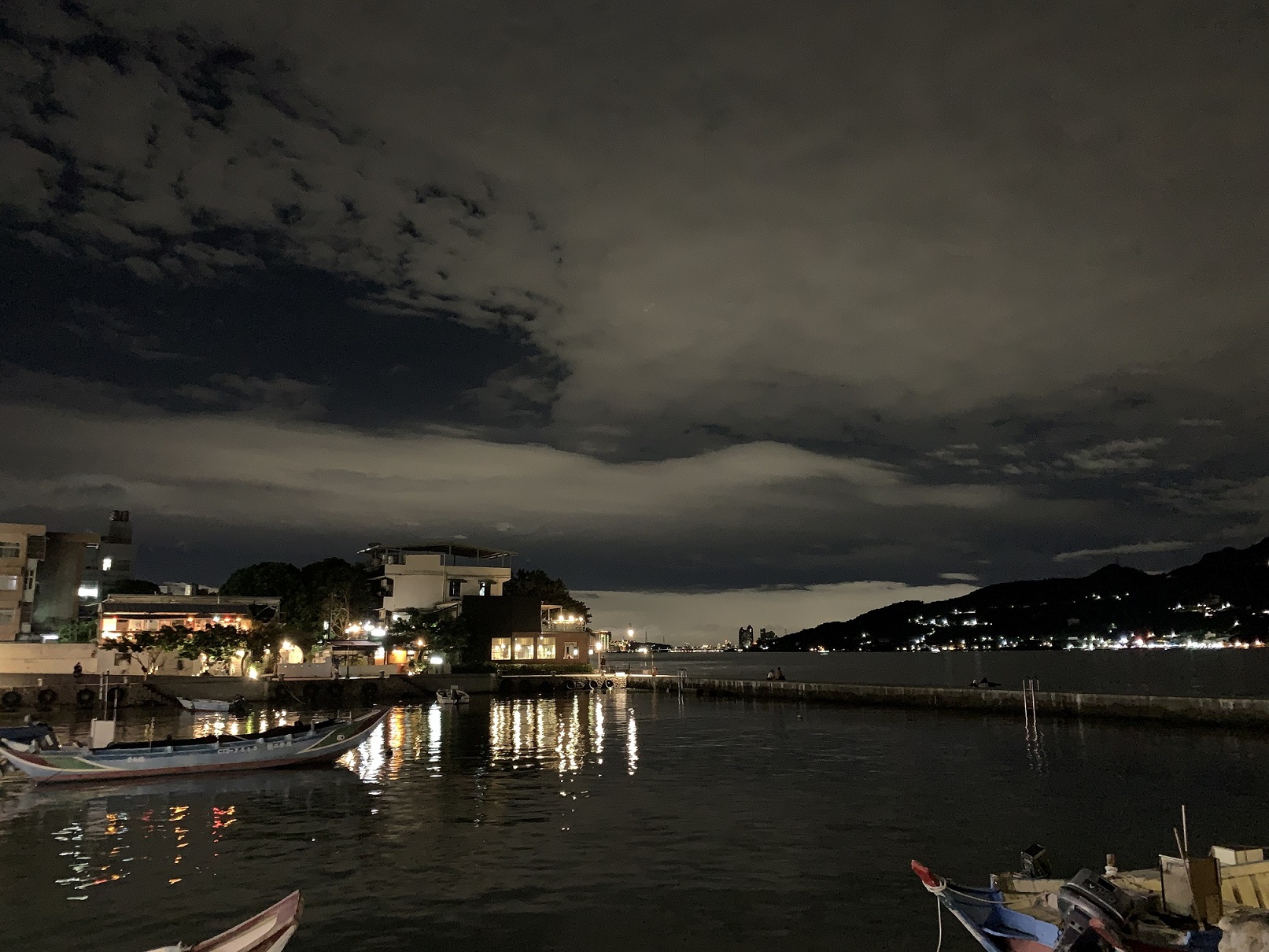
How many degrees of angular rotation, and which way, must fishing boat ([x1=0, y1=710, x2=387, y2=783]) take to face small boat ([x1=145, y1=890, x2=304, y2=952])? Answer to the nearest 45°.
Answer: approximately 90° to its right

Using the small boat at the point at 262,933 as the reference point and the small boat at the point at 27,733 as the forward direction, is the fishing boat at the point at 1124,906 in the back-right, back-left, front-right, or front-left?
back-right

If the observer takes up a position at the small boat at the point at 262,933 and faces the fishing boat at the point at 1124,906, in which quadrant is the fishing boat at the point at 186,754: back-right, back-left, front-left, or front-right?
back-left

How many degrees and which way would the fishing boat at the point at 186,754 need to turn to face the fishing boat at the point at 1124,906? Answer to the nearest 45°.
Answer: approximately 90° to its right

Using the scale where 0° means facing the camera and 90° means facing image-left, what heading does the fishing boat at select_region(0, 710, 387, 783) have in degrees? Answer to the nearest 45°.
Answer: approximately 270°
